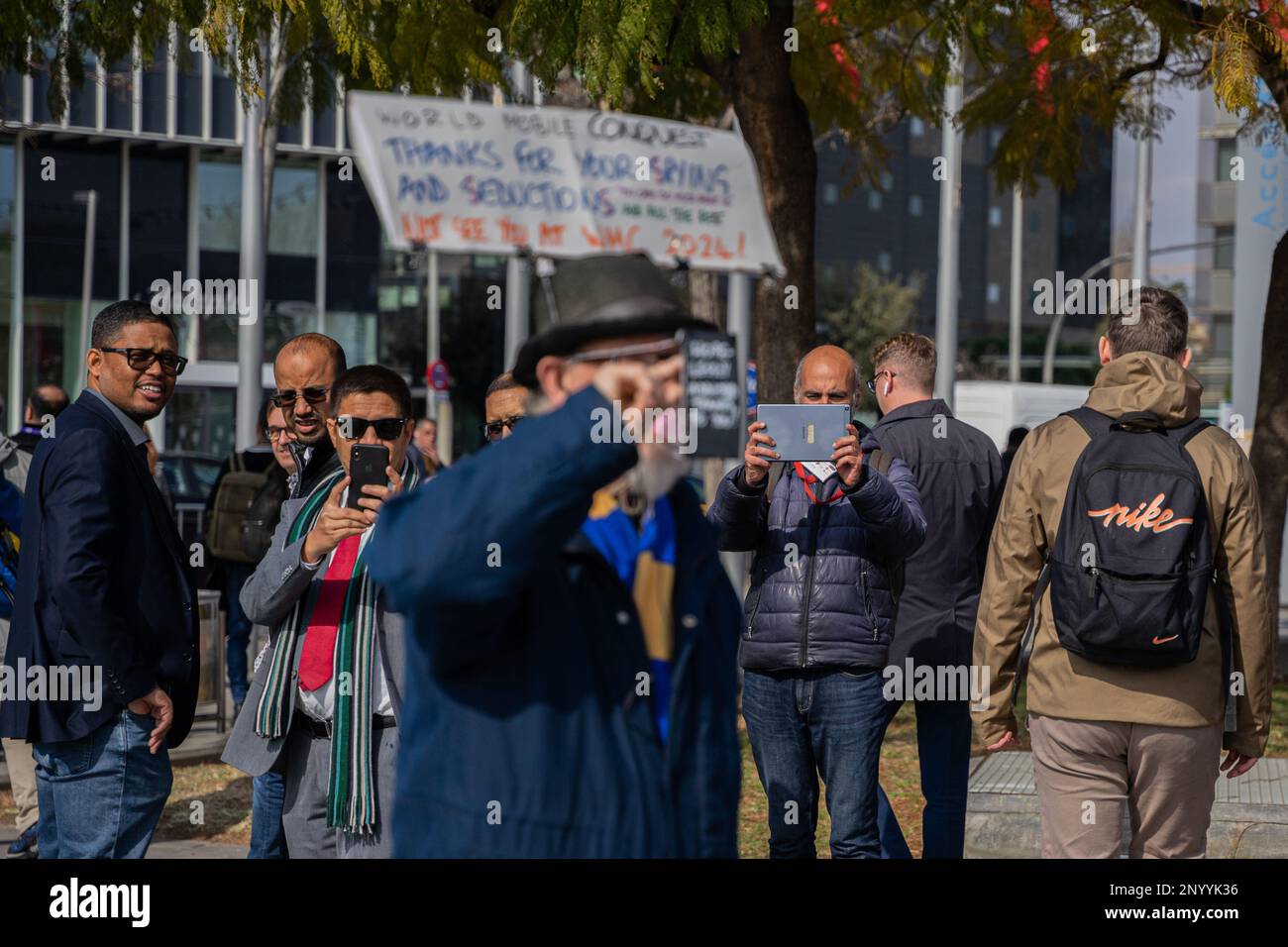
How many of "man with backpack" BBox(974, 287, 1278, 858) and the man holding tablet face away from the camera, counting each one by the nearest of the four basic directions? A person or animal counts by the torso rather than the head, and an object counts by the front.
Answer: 1

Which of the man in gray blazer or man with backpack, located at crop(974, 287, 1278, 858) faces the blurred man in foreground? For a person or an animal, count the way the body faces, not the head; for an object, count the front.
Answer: the man in gray blazer

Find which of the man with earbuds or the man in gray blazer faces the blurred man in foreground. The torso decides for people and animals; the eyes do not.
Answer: the man in gray blazer

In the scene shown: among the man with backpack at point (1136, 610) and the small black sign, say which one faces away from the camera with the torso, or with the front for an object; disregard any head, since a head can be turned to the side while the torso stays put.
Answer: the man with backpack

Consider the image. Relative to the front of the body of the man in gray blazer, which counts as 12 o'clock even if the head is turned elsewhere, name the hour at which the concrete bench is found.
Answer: The concrete bench is roughly at 8 o'clock from the man in gray blazer.

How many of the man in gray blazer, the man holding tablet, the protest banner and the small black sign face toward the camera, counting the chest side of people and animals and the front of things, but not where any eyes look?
4

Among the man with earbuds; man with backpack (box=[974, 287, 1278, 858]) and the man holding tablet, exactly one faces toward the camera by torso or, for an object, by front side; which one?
the man holding tablet

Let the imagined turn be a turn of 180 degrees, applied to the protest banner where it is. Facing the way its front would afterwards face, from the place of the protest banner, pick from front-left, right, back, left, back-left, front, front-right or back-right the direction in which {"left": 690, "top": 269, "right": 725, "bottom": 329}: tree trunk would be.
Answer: front

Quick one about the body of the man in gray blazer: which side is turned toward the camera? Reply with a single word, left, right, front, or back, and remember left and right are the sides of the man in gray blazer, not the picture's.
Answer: front

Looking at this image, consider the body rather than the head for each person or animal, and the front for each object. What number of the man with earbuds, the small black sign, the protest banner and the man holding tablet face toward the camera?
3

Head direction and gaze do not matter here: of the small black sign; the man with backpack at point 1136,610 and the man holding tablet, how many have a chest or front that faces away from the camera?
1
